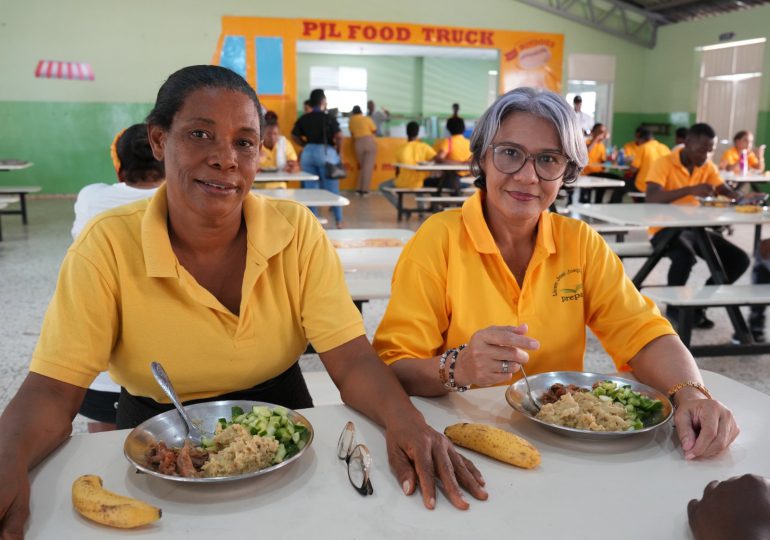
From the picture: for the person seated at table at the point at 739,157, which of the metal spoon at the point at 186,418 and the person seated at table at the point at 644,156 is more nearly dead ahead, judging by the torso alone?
the metal spoon

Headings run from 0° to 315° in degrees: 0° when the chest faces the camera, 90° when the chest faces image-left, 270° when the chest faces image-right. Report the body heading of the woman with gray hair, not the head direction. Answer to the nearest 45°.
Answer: approximately 0°

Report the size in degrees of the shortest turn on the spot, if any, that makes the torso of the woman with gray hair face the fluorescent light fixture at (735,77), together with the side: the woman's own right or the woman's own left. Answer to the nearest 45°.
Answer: approximately 180°

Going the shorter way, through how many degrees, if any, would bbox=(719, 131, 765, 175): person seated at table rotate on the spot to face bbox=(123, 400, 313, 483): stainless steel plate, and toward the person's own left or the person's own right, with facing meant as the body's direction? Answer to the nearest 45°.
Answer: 0° — they already face it

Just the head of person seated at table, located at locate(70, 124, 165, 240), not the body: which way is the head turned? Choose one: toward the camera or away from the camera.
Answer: away from the camera

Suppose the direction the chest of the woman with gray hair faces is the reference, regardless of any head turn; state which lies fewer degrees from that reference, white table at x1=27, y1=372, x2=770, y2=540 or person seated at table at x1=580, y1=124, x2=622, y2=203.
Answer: the white table

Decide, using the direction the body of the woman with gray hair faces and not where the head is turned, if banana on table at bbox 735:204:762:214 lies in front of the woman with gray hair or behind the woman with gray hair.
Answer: behind

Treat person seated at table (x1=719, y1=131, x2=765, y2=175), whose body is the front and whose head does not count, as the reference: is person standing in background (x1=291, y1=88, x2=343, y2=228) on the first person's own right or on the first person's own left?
on the first person's own right
